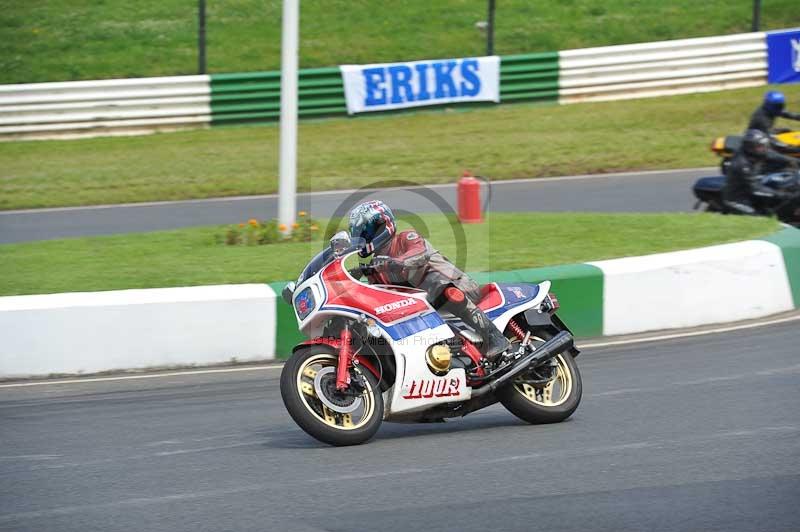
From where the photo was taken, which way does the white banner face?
toward the camera

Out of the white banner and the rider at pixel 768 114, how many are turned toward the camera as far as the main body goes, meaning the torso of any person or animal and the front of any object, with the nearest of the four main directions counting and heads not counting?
1

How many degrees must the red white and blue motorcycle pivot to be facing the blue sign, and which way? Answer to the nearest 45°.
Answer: approximately 135° to its right

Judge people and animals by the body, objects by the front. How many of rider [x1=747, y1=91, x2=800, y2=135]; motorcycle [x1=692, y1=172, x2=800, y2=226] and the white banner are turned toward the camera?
1

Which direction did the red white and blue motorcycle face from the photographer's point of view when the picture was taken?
facing the viewer and to the left of the viewer

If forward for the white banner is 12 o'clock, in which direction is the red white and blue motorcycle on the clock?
The red white and blue motorcycle is roughly at 12 o'clock from the white banner.

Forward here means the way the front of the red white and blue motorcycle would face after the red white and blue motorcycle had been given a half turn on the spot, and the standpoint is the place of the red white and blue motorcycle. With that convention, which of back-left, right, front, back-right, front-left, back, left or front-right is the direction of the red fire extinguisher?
front-left

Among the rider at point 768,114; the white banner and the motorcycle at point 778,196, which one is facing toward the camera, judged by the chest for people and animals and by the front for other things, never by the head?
the white banner

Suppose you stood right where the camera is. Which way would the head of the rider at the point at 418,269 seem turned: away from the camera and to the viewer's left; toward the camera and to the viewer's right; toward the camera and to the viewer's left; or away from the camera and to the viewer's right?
toward the camera and to the viewer's left

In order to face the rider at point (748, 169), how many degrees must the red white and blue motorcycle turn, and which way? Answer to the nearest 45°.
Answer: approximately 180°

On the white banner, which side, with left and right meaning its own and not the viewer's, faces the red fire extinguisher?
front

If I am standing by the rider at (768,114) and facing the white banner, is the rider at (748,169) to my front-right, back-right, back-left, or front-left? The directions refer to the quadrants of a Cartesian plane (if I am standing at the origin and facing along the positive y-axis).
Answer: back-left
